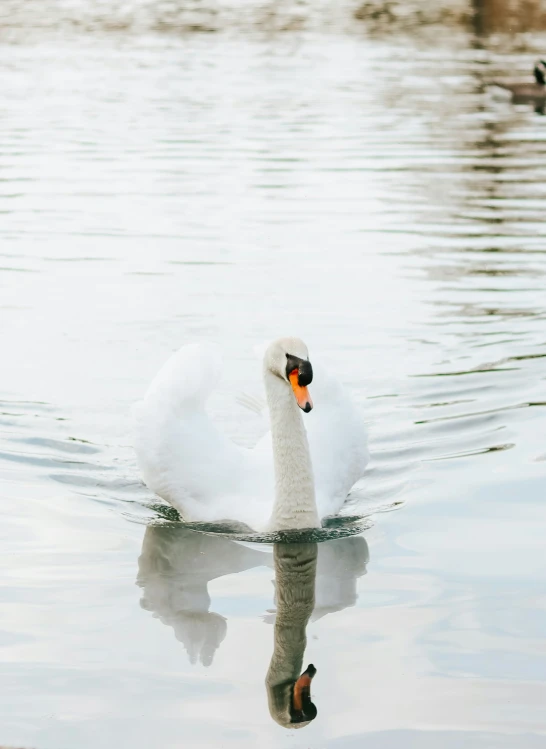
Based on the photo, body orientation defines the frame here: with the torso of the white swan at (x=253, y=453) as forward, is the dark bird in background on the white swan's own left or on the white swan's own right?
on the white swan's own left

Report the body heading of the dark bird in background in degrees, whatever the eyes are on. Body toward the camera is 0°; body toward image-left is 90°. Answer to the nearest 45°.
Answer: approximately 270°

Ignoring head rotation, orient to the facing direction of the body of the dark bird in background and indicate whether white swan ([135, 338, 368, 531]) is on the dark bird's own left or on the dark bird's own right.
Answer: on the dark bird's own right

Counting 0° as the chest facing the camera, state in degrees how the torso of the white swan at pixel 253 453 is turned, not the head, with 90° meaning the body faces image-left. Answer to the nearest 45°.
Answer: approximately 315°
